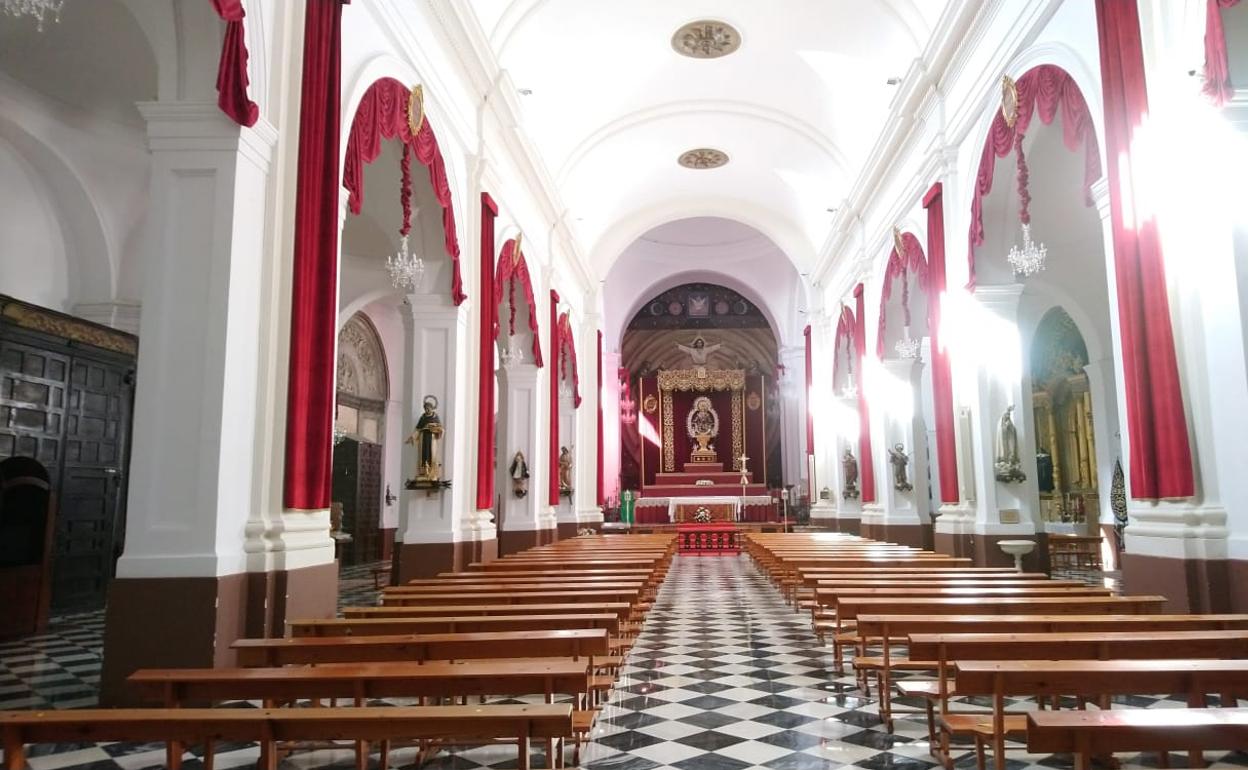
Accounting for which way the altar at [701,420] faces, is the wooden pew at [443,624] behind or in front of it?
in front

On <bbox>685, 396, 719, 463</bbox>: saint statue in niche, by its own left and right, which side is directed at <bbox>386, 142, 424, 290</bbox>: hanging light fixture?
front

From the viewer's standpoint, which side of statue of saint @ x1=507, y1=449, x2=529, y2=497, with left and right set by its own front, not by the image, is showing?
front

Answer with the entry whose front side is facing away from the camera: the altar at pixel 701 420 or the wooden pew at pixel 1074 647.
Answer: the wooden pew

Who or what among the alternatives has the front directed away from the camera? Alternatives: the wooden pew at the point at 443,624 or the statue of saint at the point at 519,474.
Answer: the wooden pew

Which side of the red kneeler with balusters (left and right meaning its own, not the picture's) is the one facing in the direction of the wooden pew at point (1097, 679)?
front

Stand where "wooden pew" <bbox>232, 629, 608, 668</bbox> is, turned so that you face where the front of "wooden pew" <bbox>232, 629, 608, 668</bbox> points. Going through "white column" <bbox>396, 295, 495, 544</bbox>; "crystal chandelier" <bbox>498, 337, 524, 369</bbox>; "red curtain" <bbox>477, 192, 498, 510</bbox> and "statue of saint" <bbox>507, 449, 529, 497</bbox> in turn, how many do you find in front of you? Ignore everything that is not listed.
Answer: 4

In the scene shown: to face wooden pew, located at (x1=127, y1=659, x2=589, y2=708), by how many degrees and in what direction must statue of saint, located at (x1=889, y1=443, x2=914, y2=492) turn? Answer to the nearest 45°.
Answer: approximately 45° to its left

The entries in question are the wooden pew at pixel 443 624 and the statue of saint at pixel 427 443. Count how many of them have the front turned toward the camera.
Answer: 1

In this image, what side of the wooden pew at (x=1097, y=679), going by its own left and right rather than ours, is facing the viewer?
back

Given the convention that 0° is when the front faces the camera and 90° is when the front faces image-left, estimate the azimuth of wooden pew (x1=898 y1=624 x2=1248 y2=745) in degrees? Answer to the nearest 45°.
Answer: approximately 180°

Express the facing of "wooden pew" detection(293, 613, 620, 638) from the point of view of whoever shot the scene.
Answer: facing away from the viewer

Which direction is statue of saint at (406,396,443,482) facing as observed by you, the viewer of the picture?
facing the viewer

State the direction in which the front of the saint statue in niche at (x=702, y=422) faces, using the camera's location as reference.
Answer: facing the viewer

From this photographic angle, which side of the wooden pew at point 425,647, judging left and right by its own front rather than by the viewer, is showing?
back

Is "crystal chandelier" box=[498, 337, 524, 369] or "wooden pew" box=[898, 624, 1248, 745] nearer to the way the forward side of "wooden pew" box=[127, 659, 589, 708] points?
the crystal chandelier

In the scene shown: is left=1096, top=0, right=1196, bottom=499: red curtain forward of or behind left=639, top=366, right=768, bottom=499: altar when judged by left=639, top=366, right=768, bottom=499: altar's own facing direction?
forward

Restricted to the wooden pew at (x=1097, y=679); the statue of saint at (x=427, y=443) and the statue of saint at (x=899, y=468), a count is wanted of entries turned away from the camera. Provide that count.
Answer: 1
